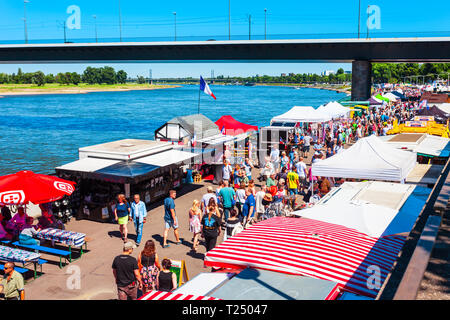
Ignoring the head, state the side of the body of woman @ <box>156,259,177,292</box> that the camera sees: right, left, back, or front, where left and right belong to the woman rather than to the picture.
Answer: back

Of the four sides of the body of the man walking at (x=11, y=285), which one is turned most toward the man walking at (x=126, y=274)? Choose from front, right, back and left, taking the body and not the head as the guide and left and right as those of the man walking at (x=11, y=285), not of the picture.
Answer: left

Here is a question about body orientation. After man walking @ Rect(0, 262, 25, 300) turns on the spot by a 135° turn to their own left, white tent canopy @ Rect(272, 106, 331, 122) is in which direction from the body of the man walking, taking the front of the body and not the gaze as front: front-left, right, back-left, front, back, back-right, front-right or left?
front-left

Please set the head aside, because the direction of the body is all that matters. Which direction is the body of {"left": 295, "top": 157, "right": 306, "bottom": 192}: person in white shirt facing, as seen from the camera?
away from the camera

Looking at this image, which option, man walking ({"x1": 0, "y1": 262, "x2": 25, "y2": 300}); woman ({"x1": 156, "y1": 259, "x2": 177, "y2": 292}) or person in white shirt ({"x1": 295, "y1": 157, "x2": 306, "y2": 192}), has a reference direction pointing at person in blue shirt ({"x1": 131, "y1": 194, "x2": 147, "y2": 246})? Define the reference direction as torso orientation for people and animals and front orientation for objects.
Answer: the woman

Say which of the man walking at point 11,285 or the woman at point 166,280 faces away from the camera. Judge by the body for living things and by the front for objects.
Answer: the woman
